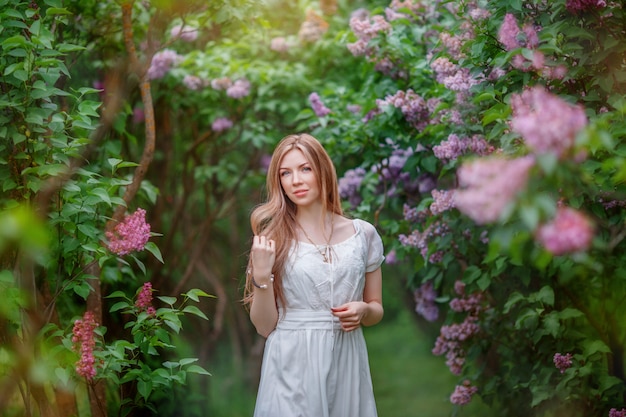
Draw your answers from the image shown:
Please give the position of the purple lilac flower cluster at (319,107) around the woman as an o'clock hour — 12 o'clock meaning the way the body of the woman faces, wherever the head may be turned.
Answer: The purple lilac flower cluster is roughly at 6 o'clock from the woman.

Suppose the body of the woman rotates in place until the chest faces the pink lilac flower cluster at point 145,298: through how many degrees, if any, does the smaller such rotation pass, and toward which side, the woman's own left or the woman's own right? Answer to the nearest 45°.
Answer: approximately 90° to the woman's own right

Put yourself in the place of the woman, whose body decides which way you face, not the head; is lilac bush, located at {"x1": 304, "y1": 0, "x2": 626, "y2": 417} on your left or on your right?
on your left

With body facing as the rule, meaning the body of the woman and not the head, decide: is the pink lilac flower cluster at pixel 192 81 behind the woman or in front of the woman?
behind

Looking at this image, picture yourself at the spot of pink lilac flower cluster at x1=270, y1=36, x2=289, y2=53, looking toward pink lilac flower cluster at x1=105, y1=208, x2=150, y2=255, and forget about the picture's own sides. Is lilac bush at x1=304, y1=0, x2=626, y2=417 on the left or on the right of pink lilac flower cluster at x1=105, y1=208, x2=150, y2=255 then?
left

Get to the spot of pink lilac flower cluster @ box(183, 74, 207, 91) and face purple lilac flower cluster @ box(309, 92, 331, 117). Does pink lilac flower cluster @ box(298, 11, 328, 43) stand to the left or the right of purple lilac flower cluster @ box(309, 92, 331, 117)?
left

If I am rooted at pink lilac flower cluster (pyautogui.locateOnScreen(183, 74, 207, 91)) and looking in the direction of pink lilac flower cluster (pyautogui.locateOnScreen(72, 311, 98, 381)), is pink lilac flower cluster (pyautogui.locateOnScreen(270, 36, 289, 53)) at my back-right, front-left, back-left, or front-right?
back-left

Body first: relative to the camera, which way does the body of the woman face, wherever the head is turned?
toward the camera

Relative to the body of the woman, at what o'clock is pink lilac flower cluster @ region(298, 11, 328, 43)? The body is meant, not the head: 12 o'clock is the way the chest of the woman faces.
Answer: The pink lilac flower cluster is roughly at 6 o'clock from the woman.

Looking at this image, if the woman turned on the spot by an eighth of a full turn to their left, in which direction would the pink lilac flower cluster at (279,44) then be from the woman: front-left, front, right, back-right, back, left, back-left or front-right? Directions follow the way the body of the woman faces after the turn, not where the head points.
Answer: back-left

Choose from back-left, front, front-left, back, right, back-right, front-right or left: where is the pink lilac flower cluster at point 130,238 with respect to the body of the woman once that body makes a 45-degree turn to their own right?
front-right

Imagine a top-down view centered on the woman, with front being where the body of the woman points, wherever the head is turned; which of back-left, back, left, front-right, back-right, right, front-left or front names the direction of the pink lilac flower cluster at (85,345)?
right

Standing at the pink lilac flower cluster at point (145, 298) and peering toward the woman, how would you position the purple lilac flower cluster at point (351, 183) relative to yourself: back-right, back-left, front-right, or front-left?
front-left
